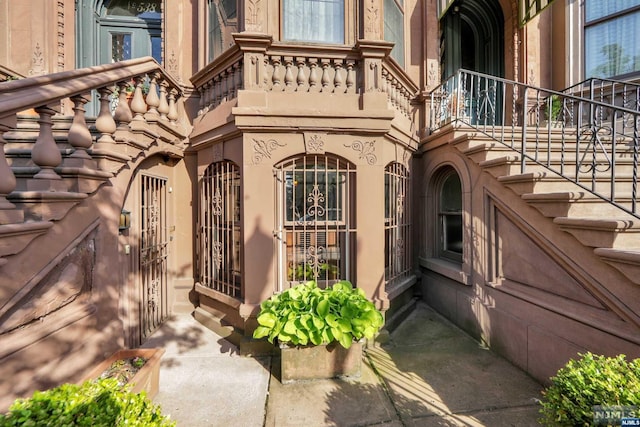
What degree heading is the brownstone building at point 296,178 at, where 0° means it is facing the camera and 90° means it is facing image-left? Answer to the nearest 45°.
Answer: approximately 0°

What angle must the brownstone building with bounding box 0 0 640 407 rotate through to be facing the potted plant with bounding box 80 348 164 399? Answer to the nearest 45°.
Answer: approximately 45° to its right

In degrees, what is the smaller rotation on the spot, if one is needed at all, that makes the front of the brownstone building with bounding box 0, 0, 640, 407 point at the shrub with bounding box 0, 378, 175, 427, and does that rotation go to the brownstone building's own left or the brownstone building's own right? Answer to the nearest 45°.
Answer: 0° — it already faces it
